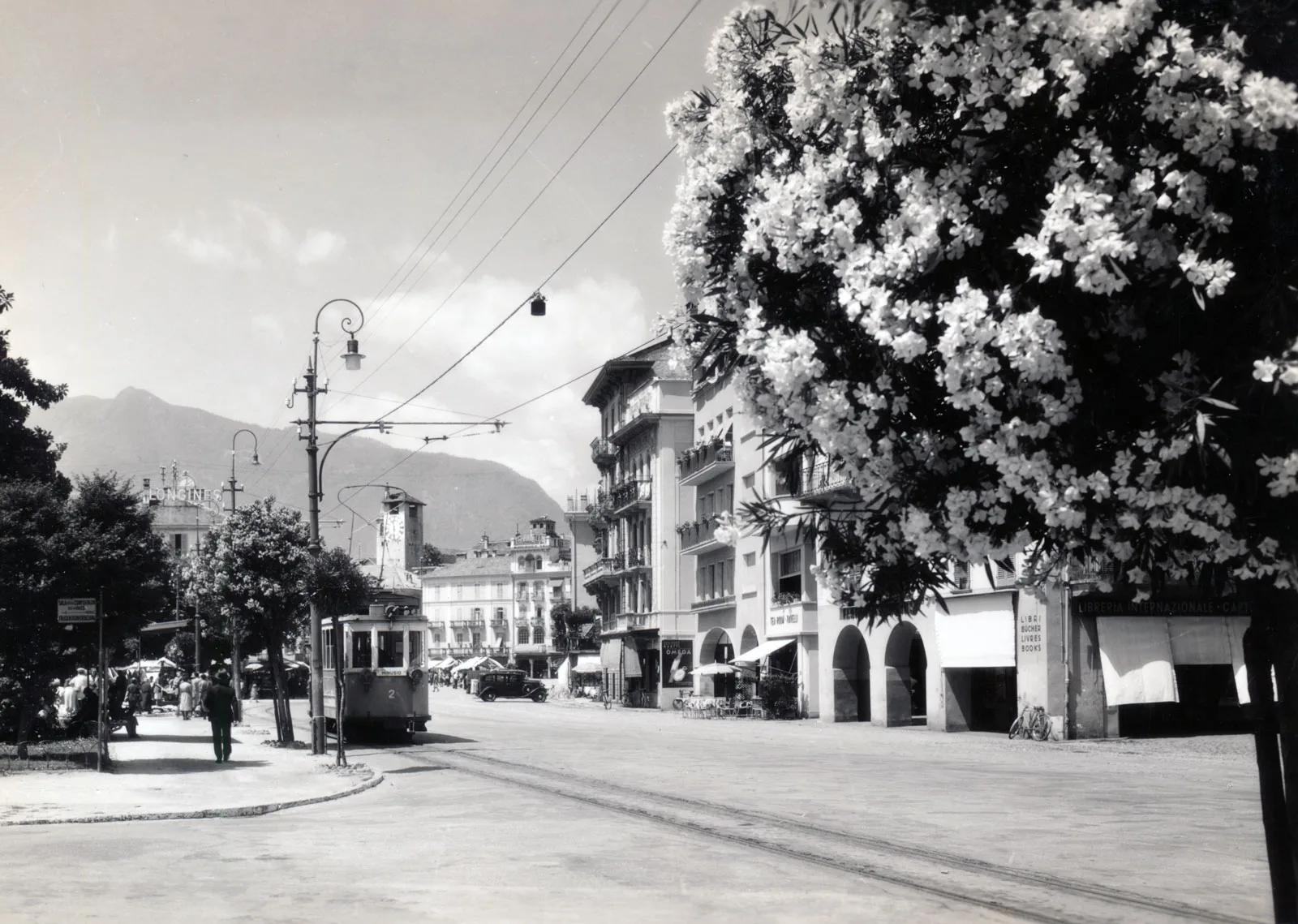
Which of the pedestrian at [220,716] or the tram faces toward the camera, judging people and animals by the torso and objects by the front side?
the tram

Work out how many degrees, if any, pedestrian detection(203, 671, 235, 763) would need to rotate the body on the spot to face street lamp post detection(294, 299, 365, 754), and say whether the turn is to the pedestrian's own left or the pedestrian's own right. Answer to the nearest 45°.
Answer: approximately 45° to the pedestrian's own right

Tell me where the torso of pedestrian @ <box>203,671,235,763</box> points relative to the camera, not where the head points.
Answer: away from the camera

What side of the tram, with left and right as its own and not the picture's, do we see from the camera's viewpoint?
front

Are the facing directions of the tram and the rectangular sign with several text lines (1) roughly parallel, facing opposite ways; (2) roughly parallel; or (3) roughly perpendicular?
roughly parallel

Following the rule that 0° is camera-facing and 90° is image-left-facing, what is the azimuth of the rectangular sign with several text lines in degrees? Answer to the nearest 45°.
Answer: approximately 0°

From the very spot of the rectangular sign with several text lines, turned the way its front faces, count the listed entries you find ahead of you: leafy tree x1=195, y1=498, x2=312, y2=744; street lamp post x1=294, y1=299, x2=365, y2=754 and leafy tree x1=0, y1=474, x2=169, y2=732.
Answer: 0

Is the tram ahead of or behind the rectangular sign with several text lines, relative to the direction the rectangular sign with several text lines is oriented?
behind

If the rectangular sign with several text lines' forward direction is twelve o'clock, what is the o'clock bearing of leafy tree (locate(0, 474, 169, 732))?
The leafy tree is roughly at 6 o'clock from the rectangular sign with several text lines.

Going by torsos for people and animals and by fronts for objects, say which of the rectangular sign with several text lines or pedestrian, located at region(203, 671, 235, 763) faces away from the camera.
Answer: the pedestrian

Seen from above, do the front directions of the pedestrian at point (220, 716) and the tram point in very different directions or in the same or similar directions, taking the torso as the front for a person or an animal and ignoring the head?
very different directions

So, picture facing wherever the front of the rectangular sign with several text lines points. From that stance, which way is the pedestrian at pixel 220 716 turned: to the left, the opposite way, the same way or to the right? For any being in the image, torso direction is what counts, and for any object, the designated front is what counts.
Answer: the opposite way

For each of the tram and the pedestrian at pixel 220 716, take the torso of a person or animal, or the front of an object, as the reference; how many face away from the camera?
1

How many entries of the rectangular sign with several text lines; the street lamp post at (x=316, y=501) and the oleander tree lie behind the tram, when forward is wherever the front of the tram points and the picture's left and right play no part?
0
